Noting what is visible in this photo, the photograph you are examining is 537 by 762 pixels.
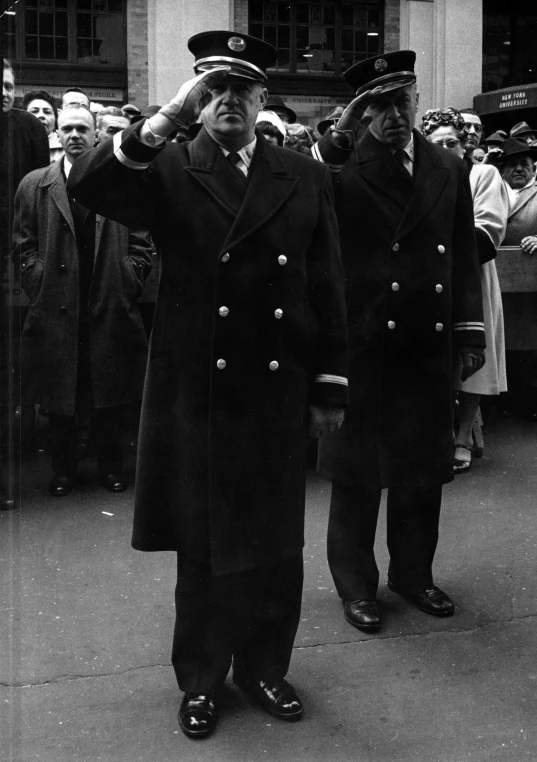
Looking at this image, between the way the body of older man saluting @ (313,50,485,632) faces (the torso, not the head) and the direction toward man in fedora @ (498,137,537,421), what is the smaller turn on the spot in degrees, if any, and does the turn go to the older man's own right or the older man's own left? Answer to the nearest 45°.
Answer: approximately 180°

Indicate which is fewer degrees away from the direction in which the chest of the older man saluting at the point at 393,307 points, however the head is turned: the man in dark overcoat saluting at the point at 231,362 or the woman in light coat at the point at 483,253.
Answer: the man in dark overcoat saluting

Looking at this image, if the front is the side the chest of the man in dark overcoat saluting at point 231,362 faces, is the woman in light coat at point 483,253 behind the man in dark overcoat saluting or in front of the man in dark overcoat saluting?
behind

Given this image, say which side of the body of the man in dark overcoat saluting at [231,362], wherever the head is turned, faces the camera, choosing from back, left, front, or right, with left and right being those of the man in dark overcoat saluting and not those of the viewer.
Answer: front

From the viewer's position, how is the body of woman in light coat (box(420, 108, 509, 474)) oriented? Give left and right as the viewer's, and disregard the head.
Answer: facing the viewer and to the left of the viewer

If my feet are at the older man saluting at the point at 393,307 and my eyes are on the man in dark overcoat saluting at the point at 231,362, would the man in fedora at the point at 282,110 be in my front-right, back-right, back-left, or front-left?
back-right

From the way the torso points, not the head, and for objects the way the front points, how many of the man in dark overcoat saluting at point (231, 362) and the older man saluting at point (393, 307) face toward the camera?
2

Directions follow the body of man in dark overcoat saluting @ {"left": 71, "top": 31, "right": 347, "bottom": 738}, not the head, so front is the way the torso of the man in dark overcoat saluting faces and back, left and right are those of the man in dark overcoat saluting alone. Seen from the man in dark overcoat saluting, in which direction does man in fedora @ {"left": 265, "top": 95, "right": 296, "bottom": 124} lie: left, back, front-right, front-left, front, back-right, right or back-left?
back

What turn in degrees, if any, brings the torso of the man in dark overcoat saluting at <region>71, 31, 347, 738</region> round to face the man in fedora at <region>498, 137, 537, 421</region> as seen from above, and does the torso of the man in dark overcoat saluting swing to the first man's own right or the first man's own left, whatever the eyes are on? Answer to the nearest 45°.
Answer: approximately 135° to the first man's own left

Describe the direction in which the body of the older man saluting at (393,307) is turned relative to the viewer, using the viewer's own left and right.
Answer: facing the viewer

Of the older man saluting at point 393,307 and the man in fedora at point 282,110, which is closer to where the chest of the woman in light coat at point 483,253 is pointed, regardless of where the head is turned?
the older man saluting
